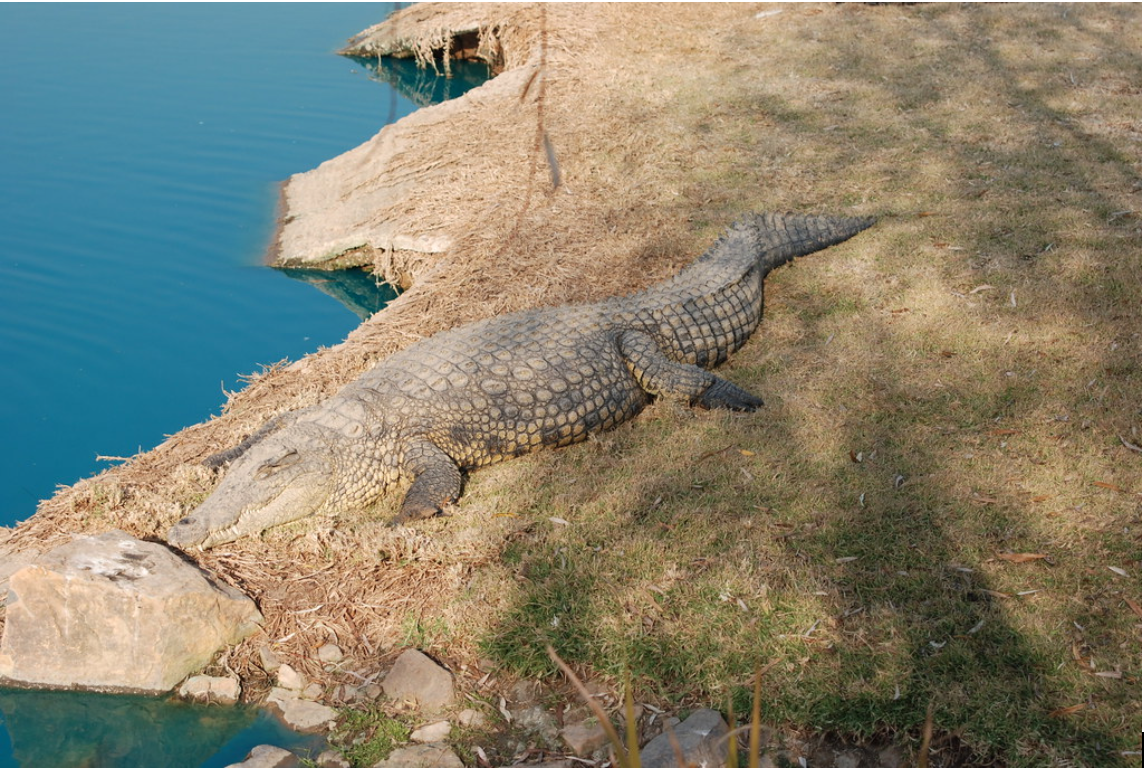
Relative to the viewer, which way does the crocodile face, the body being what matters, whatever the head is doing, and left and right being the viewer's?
facing the viewer and to the left of the viewer

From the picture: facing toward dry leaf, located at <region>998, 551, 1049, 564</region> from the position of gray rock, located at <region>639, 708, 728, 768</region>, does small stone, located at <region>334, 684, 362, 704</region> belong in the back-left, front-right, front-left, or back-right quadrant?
back-left

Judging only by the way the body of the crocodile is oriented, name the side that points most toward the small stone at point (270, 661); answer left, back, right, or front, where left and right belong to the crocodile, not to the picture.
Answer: front

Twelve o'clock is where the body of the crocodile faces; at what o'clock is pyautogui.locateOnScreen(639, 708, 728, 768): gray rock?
The gray rock is roughly at 10 o'clock from the crocodile.

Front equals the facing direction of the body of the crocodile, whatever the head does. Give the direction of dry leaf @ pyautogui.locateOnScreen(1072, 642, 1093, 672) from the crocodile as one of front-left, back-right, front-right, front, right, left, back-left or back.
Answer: left

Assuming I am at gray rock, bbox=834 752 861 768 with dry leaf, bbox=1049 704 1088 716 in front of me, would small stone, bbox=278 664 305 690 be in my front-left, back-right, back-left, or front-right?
back-left

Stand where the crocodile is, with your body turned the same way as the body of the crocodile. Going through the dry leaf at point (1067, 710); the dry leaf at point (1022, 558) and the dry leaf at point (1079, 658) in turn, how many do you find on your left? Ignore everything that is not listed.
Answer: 3

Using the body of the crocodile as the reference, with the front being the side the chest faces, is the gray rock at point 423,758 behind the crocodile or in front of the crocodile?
in front

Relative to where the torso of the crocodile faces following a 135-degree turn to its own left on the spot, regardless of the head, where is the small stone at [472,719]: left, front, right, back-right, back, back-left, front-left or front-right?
right

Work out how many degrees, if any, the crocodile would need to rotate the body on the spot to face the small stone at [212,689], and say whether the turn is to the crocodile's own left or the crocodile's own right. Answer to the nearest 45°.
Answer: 0° — it already faces it

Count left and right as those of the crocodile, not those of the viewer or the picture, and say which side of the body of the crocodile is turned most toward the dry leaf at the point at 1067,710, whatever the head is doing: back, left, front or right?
left

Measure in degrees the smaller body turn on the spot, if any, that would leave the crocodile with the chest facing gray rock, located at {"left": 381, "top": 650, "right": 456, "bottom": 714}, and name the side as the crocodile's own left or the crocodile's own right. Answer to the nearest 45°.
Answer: approximately 45° to the crocodile's own left

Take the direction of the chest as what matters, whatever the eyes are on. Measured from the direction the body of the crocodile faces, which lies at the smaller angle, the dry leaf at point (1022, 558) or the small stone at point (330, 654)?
the small stone
